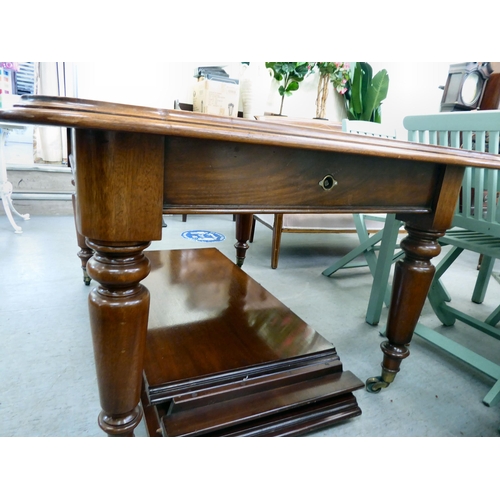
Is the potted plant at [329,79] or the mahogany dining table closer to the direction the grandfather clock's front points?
the mahogany dining table

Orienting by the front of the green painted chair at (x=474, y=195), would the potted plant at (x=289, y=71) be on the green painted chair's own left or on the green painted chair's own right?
on the green painted chair's own right

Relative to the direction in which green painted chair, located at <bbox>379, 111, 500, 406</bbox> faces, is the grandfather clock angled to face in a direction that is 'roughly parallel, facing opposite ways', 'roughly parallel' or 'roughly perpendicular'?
roughly perpendicular

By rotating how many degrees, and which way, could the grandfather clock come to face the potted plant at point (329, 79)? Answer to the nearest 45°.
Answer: approximately 90° to its right

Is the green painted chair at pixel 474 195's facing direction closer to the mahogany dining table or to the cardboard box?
the mahogany dining table

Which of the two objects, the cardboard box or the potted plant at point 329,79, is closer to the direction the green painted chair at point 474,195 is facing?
the cardboard box

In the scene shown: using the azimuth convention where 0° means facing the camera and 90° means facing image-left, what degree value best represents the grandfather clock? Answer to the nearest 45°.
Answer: approximately 315°
